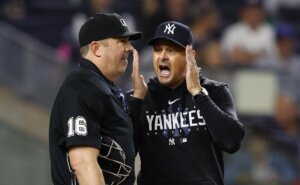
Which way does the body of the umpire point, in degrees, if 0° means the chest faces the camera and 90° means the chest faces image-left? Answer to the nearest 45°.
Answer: approximately 270°

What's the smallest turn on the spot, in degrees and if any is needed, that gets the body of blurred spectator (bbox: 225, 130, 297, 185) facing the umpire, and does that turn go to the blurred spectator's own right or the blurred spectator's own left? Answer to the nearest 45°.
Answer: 0° — they already face them

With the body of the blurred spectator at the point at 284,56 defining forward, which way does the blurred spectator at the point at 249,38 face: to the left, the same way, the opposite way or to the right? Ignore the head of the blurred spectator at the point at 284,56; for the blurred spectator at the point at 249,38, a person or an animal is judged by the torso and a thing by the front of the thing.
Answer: the same way

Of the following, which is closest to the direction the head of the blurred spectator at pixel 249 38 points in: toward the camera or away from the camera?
toward the camera

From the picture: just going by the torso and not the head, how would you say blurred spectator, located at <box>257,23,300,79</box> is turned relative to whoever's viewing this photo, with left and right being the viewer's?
facing the viewer

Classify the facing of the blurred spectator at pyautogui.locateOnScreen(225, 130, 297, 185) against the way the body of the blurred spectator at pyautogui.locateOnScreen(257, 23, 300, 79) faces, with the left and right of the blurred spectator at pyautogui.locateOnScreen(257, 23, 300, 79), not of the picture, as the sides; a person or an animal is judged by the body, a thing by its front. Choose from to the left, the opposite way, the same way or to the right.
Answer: the same way

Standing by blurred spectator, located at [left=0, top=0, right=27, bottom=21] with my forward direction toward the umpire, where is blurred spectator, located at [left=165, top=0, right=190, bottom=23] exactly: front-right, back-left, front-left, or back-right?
front-left

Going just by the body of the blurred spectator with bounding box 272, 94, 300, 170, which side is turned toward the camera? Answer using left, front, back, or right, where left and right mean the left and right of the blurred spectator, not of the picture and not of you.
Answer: front

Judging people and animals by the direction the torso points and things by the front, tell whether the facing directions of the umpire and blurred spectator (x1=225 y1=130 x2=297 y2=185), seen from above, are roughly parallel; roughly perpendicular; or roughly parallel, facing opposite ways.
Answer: roughly perpendicular
